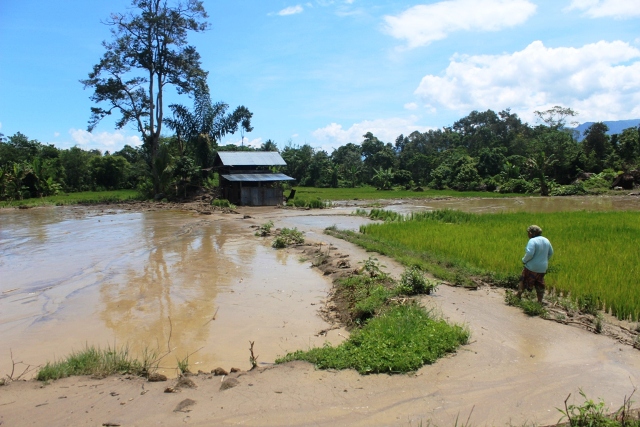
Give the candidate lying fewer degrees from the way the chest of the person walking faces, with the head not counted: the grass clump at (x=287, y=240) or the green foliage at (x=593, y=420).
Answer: the grass clump

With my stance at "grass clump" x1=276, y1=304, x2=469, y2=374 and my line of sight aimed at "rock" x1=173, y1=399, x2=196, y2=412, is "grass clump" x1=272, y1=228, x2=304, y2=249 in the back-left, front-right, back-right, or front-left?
back-right

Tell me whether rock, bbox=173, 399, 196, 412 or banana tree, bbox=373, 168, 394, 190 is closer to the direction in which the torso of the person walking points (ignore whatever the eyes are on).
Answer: the banana tree

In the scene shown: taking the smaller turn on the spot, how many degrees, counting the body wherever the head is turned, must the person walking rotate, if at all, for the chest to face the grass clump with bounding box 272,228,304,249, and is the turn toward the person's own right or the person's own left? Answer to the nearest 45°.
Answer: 0° — they already face it

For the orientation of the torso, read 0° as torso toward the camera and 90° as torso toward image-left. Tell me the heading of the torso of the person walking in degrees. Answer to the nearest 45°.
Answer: approximately 135°

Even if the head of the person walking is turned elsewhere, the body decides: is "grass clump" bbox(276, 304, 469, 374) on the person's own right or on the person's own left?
on the person's own left

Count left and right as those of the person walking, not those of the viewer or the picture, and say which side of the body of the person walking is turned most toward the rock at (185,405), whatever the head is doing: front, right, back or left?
left

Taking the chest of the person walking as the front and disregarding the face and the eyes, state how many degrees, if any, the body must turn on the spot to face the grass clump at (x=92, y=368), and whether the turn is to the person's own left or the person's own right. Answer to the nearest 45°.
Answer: approximately 90° to the person's own left

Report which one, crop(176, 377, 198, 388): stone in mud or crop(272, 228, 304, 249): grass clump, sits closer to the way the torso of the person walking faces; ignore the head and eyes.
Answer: the grass clump

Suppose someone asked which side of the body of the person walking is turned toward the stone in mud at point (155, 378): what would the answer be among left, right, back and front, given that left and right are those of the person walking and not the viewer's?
left

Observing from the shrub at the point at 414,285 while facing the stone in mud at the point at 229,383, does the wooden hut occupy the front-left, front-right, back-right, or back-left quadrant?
back-right
